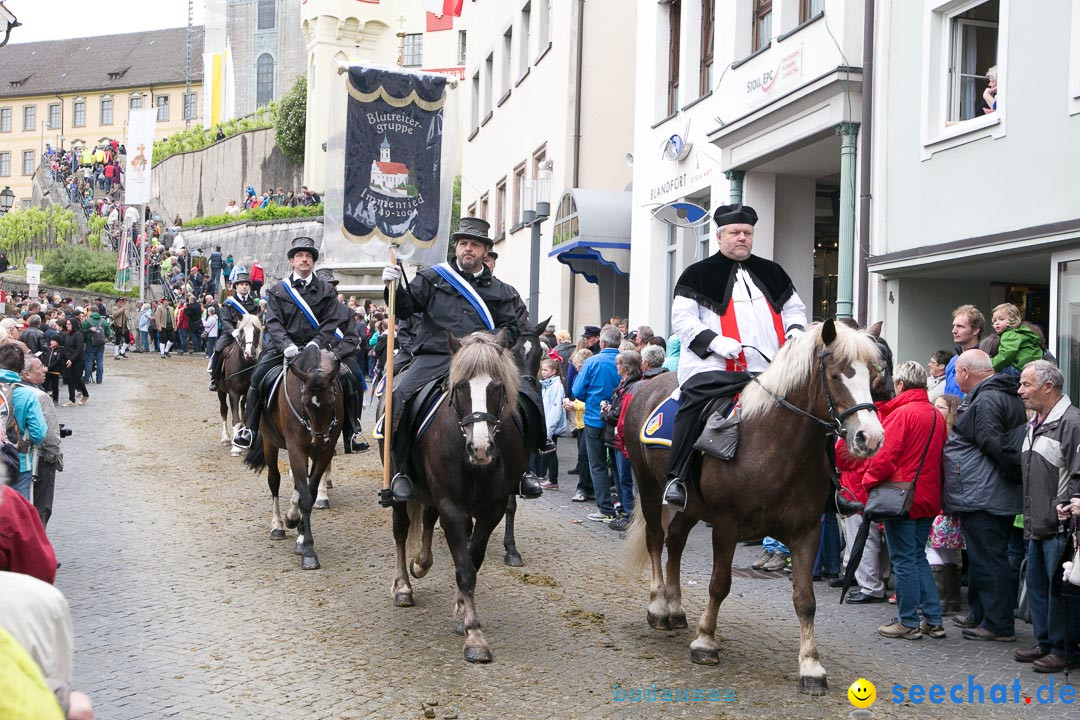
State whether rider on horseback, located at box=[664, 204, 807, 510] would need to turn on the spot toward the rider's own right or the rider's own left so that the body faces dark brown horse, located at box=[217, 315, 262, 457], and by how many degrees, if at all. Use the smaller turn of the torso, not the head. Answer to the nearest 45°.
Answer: approximately 180°

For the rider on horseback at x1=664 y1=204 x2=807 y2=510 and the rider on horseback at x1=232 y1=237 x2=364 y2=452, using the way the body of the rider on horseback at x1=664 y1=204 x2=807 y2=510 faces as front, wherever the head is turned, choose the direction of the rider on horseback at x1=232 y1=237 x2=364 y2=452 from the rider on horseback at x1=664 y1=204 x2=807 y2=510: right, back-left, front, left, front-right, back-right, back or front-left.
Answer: back

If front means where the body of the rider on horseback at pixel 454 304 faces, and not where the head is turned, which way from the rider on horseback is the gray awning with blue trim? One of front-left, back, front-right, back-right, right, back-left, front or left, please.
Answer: back

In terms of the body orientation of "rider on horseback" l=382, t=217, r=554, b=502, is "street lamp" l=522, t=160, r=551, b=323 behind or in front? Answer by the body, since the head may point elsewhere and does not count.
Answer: behind

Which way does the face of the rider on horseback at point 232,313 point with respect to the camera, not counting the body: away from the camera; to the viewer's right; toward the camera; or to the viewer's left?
toward the camera

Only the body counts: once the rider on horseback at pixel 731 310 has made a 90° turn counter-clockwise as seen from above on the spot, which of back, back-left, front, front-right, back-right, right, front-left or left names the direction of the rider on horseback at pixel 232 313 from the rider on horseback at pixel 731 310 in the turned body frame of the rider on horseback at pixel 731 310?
left

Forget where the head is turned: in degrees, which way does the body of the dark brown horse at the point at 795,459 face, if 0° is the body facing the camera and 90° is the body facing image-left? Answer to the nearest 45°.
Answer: approximately 315°

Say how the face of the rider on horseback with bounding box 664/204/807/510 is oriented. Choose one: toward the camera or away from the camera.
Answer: toward the camera

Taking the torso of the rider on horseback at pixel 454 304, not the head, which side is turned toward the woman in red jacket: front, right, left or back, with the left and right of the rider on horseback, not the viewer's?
left

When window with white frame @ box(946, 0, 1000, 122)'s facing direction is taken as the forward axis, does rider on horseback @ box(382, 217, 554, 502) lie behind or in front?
in front

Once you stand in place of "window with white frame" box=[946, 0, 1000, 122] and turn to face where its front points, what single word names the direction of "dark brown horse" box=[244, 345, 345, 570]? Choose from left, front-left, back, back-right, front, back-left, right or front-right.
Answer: front

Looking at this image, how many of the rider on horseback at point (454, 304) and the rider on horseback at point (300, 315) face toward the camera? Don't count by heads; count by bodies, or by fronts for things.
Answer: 2

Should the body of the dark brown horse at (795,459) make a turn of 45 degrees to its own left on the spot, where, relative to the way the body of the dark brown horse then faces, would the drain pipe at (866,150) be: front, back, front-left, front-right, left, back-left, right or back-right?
left

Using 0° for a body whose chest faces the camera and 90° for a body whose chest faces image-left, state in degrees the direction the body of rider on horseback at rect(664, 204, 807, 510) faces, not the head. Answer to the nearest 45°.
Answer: approximately 315°

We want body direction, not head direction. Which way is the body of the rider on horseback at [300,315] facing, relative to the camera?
toward the camera
